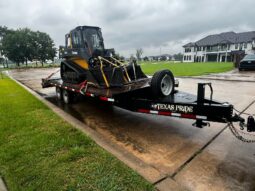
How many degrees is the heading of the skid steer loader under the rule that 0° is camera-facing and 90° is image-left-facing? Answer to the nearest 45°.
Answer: approximately 315°

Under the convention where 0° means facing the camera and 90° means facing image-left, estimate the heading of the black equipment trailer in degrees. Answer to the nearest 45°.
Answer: approximately 315°
